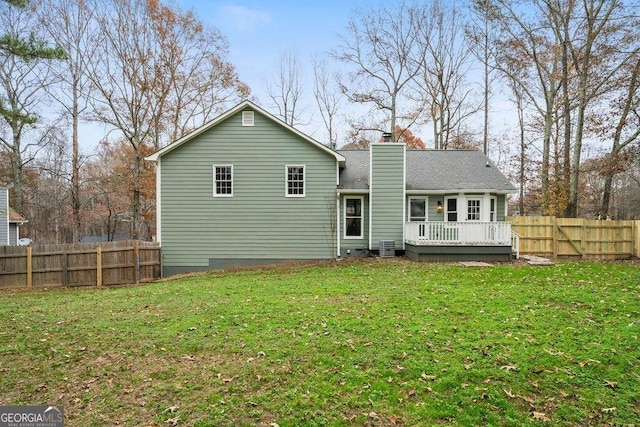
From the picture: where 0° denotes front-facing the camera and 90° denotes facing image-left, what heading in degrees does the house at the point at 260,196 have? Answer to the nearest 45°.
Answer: approximately 180°

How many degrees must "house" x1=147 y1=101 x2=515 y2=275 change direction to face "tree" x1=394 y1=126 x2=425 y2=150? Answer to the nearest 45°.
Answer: approximately 45° to its right

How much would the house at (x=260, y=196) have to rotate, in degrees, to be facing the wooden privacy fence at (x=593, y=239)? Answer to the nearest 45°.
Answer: approximately 90° to its right

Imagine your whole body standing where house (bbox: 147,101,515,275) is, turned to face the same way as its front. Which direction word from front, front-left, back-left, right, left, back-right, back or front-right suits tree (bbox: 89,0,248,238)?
front-left

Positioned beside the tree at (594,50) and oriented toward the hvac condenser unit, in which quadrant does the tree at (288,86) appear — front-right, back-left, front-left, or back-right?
front-right

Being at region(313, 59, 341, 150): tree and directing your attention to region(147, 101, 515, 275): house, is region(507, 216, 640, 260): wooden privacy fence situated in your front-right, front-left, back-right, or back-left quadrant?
front-left

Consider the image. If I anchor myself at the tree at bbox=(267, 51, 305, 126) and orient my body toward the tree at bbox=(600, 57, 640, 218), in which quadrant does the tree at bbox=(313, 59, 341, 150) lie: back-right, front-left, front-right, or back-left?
front-left

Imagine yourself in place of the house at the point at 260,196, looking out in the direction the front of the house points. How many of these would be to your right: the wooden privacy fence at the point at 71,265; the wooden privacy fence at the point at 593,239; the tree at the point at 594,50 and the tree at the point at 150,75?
2

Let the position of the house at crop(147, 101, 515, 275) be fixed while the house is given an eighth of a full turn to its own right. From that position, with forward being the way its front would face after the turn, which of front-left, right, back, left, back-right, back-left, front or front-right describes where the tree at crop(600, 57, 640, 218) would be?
front-right

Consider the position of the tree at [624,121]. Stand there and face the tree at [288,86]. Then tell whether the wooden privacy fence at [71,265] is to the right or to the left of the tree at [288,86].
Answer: left
